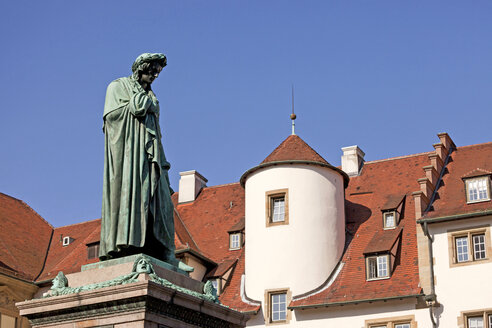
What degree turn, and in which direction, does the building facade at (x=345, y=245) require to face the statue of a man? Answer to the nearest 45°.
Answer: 0° — it already faces it

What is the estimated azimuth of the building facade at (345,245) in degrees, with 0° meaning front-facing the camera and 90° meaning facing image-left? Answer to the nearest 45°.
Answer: approximately 0°
